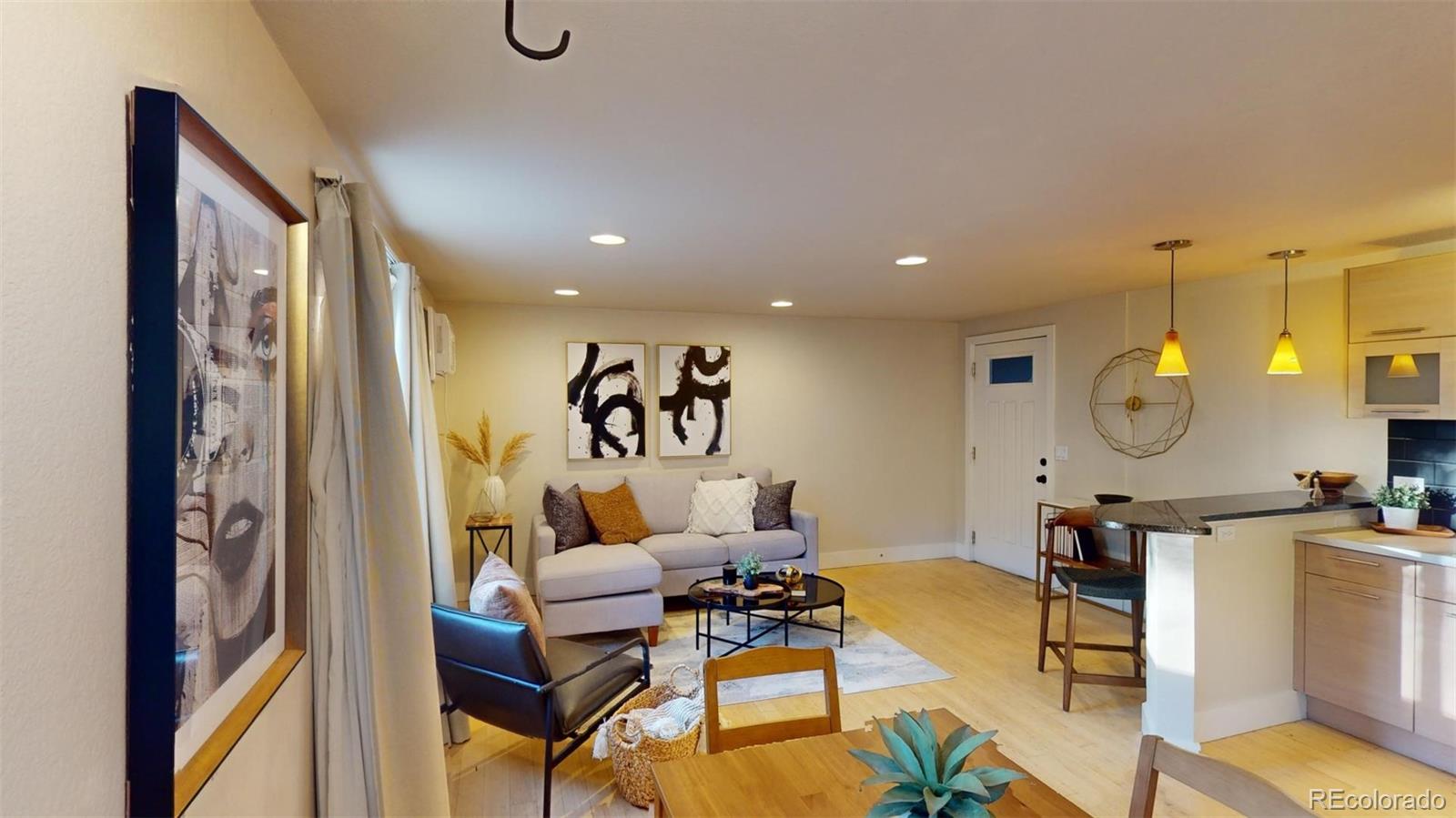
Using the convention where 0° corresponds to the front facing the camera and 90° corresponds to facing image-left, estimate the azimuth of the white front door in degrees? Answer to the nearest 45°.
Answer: approximately 45°

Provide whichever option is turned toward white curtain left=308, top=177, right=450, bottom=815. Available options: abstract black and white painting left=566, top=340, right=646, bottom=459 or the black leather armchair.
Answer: the abstract black and white painting

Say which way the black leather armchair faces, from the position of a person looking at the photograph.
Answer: facing away from the viewer and to the right of the viewer

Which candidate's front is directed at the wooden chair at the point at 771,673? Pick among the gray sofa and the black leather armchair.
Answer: the gray sofa

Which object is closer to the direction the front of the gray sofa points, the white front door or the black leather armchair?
the black leather armchair

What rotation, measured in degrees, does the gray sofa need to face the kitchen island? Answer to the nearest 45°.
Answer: approximately 45° to its left

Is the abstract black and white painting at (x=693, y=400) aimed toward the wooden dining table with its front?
yes

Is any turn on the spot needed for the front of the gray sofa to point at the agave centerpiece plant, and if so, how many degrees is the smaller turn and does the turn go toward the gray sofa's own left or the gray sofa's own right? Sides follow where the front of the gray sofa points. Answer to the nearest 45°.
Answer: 0° — it already faces it

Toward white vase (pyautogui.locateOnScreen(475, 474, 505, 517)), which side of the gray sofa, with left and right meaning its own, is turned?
right

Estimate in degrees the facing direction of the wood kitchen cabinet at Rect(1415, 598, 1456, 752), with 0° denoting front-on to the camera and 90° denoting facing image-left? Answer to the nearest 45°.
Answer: approximately 45°

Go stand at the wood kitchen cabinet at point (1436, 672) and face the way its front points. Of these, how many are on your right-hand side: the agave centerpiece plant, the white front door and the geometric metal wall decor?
2
